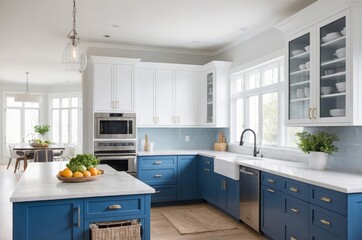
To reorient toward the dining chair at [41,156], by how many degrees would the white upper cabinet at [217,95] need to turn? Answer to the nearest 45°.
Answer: approximately 45° to its right

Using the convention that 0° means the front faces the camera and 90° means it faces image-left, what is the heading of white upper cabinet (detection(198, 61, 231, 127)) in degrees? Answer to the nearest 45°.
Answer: approximately 45°

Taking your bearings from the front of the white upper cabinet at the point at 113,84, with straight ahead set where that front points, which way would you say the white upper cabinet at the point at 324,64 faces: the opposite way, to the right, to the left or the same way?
to the right

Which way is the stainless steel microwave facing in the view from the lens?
facing the viewer

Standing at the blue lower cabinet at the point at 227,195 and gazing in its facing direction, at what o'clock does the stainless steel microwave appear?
The stainless steel microwave is roughly at 2 o'clock from the blue lower cabinet.

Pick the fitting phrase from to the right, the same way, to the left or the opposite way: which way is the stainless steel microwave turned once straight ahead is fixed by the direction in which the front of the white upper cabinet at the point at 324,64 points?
to the left

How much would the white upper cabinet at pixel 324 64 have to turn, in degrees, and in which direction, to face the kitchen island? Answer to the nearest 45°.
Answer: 0° — it already faces it

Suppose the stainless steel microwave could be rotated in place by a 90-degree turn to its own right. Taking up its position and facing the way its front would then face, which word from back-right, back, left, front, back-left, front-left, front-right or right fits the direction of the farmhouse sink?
back-left

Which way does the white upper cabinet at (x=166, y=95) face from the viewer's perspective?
toward the camera

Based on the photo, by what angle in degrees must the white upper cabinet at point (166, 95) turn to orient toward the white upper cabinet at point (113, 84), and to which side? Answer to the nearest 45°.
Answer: approximately 45° to its right

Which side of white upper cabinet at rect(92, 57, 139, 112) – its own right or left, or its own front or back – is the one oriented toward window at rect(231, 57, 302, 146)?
left

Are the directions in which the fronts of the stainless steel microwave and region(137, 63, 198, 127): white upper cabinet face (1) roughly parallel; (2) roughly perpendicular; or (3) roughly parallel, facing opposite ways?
roughly parallel

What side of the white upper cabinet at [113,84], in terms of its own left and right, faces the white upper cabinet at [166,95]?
left
